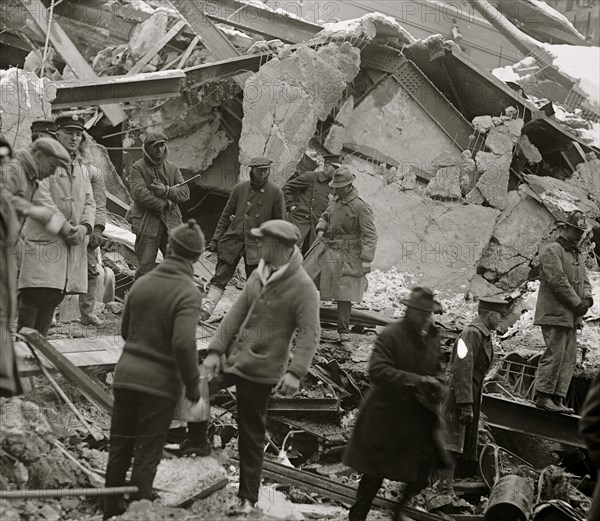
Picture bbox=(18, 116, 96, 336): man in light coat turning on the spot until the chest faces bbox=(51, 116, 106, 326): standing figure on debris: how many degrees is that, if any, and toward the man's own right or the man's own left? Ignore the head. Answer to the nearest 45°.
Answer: approximately 135° to the man's own left

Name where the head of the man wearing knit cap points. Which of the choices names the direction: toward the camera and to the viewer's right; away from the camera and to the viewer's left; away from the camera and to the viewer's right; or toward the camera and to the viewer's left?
away from the camera and to the viewer's right

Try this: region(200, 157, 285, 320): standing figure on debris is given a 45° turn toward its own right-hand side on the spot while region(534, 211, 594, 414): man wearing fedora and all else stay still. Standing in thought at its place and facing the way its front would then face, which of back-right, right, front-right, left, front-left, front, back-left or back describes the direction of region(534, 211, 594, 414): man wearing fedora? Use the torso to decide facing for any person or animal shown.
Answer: back-left

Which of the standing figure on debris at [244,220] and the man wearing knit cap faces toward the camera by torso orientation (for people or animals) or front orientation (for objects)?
the standing figure on debris

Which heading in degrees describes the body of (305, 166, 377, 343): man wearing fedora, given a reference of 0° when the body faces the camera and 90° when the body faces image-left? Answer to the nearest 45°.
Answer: approximately 45°

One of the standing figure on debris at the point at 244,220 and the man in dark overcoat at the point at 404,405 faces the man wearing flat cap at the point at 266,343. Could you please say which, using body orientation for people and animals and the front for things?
the standing figure on debris

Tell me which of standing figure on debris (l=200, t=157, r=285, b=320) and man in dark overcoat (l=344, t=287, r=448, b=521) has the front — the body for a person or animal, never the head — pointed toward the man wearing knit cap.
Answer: the standing figure on debris

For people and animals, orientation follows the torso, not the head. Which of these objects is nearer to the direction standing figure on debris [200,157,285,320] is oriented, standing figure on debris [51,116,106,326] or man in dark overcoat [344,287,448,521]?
the man in dark overcoat

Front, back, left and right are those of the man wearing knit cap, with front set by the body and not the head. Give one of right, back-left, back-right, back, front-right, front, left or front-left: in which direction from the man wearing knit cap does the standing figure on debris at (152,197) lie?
front-left

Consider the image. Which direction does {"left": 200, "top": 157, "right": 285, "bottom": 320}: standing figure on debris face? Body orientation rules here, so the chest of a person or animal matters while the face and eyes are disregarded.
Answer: toward the camera

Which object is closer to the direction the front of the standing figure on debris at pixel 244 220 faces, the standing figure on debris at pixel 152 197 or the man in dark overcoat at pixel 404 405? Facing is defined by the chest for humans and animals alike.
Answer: the man in dark overcoat

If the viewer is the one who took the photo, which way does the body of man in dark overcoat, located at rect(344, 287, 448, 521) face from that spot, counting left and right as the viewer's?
facing the viewer and to the right of the viewer
